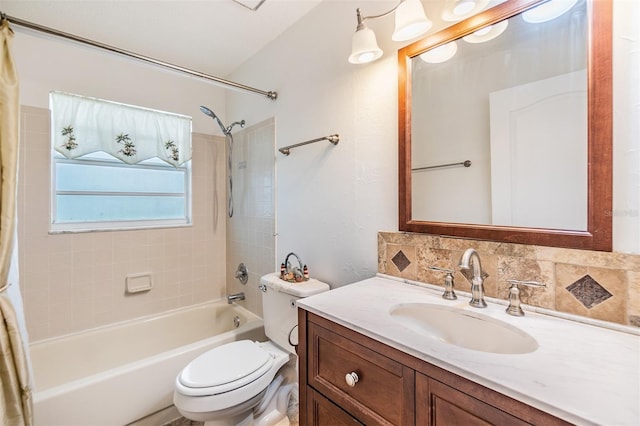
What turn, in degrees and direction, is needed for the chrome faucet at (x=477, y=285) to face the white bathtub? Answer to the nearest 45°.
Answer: approximately 45° to its right

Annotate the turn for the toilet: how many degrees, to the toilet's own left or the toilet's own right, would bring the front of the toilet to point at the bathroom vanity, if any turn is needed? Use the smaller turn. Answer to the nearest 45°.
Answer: approximately 90° to the toilet's own left

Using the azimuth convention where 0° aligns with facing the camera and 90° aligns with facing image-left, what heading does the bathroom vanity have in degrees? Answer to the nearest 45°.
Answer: approximately 45°
